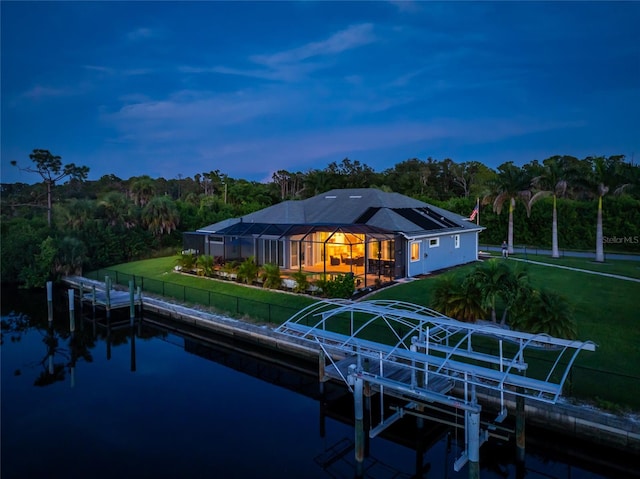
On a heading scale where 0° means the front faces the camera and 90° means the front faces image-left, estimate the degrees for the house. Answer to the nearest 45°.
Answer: approximately 225°

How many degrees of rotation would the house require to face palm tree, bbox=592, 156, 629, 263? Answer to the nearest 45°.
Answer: approximately 45° to its right

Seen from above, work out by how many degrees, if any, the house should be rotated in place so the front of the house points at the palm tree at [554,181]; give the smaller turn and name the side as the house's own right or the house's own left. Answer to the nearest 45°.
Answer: approximately 45° to the house's own right

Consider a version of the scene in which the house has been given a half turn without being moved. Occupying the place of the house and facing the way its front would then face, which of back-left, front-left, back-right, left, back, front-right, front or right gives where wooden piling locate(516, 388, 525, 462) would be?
front-left

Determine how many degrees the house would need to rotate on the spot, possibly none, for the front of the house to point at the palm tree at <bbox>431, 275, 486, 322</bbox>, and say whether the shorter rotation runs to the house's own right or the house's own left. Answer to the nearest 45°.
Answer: approximately 135° to the house's own right

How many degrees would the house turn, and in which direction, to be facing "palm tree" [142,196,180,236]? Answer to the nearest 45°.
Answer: approximately 90° to its left

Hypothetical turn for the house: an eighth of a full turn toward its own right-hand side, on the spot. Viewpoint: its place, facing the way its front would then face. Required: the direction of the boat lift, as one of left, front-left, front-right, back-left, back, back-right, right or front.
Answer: right

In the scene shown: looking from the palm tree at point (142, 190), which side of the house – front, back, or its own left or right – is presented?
left

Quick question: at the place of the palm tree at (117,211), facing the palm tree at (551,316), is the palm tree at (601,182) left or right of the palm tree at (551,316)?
left
